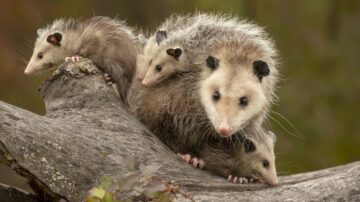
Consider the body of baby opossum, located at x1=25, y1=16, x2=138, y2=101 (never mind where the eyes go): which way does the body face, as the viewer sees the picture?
to the viewer's left

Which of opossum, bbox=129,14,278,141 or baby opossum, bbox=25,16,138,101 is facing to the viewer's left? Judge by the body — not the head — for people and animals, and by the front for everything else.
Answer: baby opossum, bbox=25,16,138,101

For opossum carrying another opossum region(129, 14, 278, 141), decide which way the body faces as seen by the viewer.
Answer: toward the camera

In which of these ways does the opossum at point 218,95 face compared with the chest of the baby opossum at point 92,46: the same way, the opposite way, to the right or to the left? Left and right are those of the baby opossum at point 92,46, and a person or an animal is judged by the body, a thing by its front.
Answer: to the left
